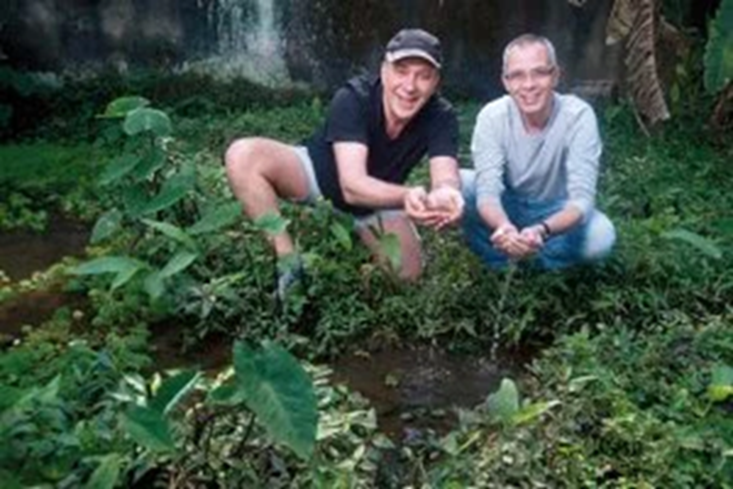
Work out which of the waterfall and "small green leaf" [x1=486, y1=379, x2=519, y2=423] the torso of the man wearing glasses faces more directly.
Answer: the small green leaf

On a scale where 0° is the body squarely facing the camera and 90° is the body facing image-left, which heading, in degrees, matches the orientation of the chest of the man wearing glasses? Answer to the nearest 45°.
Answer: approximately 0°

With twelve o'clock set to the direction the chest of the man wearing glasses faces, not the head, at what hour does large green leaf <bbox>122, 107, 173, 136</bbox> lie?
The large green leaf is roughly at 2 o'clock from the man wearing glasses.

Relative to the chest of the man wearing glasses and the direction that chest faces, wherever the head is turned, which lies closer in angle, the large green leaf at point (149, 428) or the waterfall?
the large green leaf

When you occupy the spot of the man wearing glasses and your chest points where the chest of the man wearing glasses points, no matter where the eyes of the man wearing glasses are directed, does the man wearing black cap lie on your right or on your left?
on your right

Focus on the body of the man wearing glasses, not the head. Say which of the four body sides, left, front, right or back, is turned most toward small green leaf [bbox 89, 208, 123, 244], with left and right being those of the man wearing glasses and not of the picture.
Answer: right

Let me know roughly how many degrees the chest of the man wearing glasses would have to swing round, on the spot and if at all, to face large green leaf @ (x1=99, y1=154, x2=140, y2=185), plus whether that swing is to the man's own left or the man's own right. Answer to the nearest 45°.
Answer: approximately 45° to the man's own right
